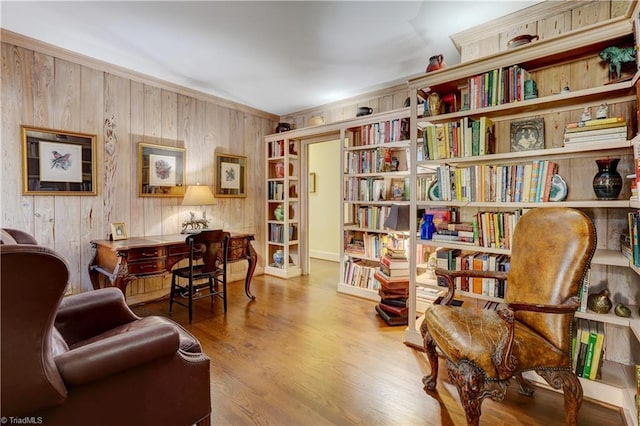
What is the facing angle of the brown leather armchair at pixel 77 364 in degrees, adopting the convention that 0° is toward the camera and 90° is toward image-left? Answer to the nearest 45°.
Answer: approximately 225°

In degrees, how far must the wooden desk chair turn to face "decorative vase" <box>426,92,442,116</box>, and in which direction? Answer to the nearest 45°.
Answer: approximately 180°

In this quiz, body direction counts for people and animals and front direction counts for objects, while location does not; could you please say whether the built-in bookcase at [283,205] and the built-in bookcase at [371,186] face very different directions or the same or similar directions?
same or similar directions

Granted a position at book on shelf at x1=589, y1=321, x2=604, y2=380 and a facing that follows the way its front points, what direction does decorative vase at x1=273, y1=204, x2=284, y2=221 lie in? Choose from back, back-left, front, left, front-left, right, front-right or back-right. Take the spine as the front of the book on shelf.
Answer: right

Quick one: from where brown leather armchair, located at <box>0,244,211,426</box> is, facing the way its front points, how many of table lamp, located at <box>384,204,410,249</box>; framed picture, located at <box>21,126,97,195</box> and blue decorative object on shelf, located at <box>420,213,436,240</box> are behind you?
0

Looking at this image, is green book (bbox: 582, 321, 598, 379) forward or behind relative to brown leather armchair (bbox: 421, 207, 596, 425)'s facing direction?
behind

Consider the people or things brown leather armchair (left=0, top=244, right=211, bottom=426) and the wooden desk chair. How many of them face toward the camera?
0

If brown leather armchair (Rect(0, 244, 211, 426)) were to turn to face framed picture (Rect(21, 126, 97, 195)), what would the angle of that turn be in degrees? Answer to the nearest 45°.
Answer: approximately 45° to its left

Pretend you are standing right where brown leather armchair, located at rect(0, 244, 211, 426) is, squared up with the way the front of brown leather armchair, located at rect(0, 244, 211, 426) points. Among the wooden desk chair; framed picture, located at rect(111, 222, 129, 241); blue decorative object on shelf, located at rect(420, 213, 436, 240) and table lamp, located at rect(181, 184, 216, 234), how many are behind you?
0

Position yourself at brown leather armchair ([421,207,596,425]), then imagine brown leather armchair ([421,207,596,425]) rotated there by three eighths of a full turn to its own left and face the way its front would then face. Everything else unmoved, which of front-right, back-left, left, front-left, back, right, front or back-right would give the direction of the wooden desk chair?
back

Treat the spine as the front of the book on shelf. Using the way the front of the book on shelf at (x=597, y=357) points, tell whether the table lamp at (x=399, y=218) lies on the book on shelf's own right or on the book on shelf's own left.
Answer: on the book on shelf's own right

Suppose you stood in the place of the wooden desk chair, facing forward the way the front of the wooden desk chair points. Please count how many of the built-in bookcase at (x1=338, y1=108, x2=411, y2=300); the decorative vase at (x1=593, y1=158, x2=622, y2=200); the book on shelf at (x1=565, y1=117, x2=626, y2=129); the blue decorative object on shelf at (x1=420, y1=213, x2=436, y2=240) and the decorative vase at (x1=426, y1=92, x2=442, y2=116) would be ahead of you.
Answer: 0

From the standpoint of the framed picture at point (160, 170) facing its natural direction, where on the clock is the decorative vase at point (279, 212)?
The decorative vase is roughly at 10 o'clock from the framed picture.

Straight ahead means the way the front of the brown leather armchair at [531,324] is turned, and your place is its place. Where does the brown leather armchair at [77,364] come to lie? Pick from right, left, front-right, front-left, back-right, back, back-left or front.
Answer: front

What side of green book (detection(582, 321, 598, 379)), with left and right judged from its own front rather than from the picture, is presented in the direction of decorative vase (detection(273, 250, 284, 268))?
right
